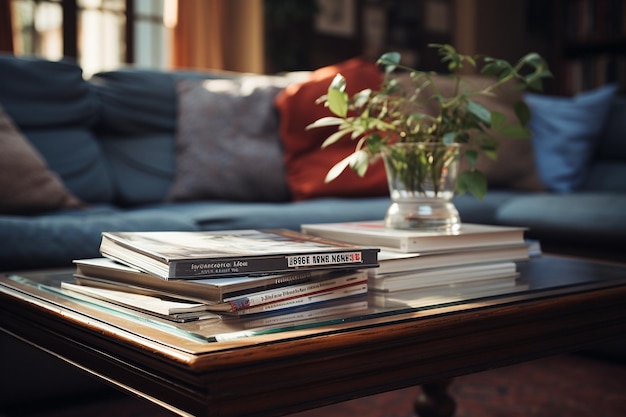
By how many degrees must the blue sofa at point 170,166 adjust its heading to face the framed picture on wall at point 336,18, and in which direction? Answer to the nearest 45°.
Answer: approximately 180°

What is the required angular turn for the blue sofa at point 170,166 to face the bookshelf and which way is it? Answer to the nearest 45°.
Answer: approximately 135° to its left

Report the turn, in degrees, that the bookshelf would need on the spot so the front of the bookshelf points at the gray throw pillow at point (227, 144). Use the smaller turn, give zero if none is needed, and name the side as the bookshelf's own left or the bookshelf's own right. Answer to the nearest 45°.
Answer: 0° — it already faces it

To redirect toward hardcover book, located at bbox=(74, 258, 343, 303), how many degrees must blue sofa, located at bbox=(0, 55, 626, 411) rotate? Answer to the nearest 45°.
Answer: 0° — it already faces it

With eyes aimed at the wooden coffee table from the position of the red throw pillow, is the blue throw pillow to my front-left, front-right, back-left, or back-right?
back-left

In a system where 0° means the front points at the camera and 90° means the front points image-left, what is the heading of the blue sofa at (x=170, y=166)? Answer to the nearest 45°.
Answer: approximately 0°

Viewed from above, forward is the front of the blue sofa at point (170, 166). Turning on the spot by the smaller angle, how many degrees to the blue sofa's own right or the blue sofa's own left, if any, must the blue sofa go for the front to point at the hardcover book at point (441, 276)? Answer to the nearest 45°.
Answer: approximately 45° to the blue sofa's own left

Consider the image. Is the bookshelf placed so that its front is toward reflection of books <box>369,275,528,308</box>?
yes

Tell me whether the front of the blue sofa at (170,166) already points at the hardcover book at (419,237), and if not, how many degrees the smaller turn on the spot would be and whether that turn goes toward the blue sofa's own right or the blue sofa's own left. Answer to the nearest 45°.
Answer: approximately 45° to the blue sofa's own left

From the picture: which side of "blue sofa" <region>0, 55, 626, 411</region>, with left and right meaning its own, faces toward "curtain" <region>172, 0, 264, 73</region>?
back

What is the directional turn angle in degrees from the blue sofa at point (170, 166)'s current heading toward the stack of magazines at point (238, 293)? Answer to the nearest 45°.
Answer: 0° — it already faces it

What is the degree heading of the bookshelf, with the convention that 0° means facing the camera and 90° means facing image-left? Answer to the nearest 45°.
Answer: approximately 0°

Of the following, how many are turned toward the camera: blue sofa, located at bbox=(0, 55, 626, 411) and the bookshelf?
2

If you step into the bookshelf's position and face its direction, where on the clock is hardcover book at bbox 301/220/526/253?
The hardcover book is roughly at 12 o'clock from the bookshelf.
